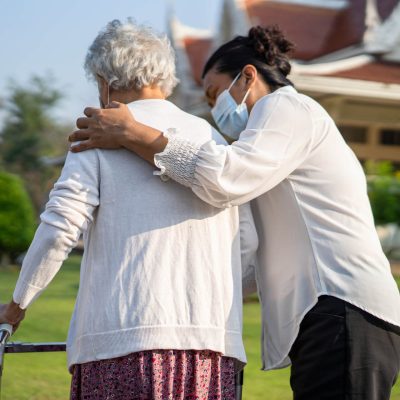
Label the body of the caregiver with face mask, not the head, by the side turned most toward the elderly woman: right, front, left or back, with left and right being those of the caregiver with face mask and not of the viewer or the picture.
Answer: front

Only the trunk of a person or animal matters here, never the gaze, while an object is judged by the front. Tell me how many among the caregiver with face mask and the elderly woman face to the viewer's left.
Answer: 1

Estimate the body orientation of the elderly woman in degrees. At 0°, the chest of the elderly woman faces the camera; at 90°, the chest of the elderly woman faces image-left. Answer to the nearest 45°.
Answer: approximately 180°

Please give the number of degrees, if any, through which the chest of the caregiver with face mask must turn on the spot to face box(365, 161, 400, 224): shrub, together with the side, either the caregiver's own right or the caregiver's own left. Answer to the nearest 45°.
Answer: approximately 90° to the caregiver's own right

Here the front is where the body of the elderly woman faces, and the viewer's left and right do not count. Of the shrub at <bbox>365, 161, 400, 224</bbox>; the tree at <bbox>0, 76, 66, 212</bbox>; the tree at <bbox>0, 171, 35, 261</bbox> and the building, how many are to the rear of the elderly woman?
0

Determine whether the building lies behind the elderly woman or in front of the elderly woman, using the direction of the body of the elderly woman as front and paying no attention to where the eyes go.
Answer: in front

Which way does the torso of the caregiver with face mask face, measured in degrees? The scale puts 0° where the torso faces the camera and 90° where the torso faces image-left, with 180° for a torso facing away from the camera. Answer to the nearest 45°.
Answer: approximately 90°

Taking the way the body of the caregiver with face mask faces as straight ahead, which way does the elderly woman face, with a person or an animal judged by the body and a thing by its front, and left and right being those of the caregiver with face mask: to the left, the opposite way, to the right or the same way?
to the right

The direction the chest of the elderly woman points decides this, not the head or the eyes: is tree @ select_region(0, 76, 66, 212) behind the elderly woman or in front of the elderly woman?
in front

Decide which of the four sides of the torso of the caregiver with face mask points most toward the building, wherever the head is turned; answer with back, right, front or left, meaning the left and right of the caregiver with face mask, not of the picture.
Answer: right

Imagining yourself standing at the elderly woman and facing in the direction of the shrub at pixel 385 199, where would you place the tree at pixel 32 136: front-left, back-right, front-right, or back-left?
front-left

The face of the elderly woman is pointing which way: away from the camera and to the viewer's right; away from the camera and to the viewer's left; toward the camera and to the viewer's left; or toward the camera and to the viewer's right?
away from the camera and to the viewer's left

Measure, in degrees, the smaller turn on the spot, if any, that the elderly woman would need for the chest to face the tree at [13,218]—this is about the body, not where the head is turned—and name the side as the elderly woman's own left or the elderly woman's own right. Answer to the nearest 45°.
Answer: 0° — they already face it
